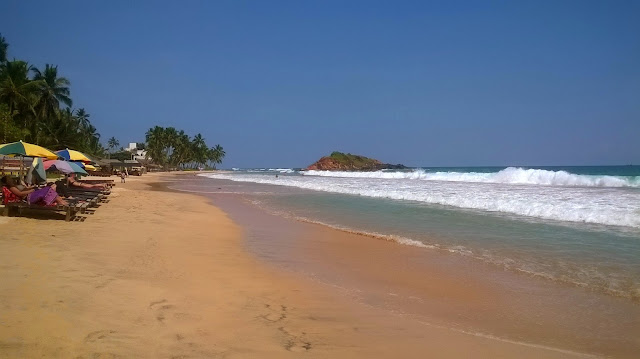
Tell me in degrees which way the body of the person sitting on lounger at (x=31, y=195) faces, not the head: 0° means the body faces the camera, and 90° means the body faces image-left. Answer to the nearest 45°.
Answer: approximately 270°

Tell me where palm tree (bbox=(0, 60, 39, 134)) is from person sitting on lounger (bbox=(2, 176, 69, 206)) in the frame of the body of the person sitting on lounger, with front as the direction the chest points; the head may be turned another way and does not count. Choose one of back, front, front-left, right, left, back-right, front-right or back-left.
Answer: left

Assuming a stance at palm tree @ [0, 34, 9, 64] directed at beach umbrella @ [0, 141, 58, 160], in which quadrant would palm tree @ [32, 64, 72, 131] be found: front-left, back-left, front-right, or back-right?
back-left

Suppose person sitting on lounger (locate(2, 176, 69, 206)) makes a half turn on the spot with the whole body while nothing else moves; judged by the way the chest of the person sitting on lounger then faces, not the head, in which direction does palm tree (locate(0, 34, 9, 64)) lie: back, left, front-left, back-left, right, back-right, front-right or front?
right

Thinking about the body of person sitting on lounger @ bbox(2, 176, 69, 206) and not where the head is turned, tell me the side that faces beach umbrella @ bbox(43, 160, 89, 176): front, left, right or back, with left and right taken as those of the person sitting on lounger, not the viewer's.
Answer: left

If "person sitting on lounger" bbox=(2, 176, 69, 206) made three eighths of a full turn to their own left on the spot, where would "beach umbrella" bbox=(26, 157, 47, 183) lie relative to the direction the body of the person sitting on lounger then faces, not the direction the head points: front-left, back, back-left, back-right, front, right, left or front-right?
front-right

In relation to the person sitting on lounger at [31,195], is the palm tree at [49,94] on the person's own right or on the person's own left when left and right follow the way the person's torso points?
on the person's own left

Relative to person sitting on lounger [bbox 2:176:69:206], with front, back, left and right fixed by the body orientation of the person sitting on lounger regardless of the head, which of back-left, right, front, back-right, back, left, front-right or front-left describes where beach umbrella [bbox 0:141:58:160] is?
left
